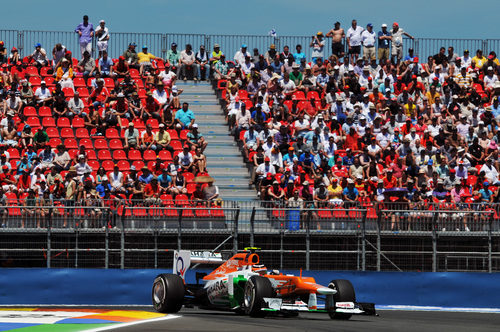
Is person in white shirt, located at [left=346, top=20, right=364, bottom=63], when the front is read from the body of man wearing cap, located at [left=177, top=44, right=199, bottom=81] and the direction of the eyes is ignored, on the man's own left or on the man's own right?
on the man's own left

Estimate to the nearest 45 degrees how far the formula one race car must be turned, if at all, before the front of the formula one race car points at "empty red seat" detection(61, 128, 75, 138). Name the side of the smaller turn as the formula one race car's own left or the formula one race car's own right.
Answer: approximately 180°

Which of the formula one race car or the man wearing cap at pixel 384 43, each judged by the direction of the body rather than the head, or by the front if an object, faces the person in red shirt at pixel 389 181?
the man wearing cap

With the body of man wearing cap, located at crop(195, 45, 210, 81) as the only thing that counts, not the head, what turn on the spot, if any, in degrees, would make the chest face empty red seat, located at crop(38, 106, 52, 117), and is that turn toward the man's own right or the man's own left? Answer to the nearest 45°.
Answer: approximately 45° to the man's own right

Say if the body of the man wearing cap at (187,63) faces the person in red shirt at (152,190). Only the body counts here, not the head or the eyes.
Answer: yes

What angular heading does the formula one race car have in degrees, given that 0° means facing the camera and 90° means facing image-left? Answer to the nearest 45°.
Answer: approximately 315°

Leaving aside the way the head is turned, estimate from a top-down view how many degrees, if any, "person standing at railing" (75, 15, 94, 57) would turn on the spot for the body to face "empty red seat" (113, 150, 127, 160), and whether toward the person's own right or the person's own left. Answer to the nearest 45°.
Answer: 0° — they already face it

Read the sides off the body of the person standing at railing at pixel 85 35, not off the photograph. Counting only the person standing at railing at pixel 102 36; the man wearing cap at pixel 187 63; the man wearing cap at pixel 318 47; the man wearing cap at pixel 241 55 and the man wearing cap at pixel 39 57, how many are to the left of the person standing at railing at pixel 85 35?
4

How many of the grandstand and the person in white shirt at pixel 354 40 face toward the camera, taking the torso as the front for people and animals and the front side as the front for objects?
2

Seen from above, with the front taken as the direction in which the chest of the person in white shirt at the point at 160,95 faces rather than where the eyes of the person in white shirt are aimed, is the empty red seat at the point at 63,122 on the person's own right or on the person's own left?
on the person's own right
